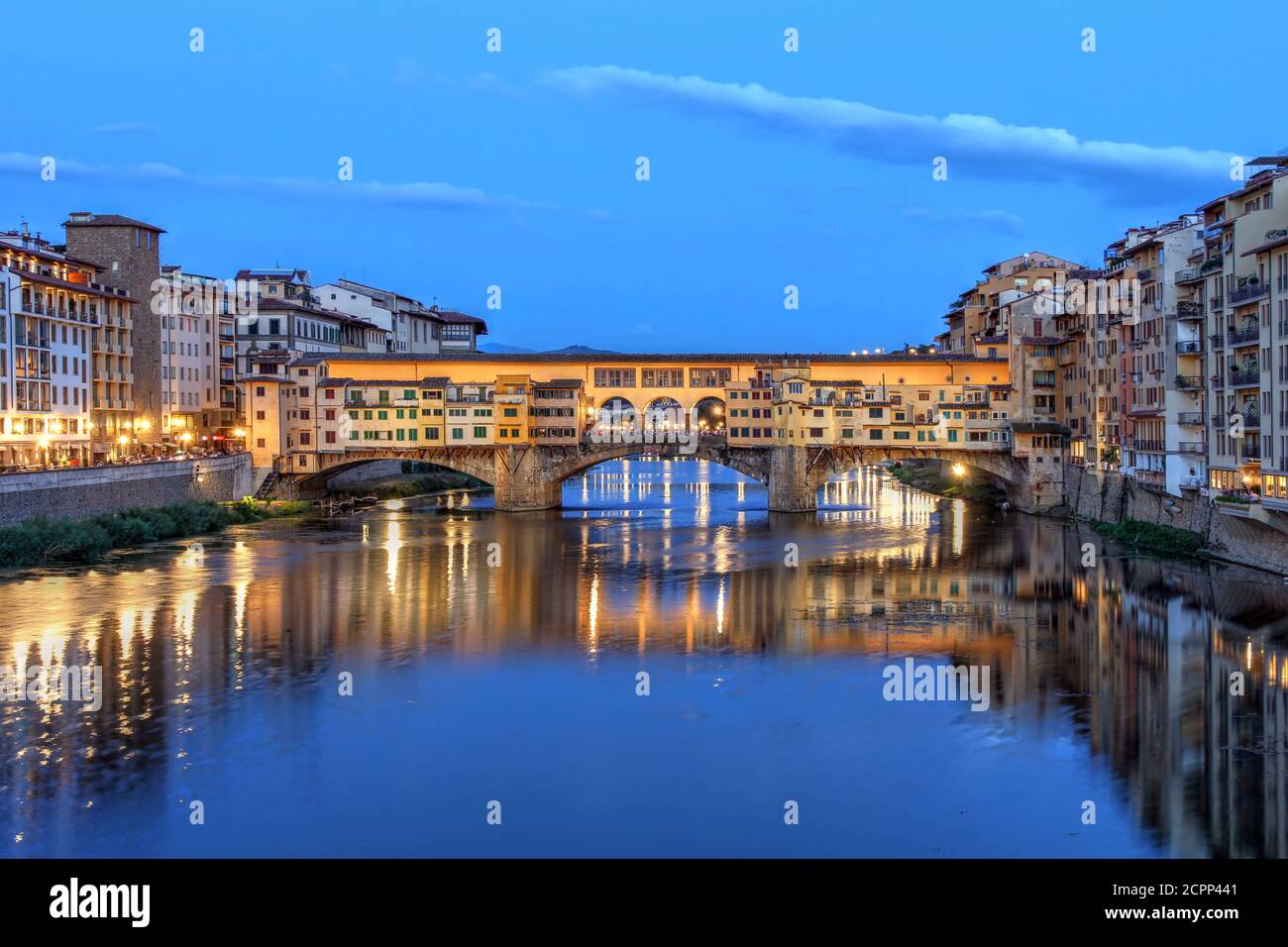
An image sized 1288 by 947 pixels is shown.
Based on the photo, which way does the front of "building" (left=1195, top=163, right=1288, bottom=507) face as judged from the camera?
facing the viewer and to the left of the viewer

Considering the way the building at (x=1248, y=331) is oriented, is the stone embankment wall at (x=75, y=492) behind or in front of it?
in front
